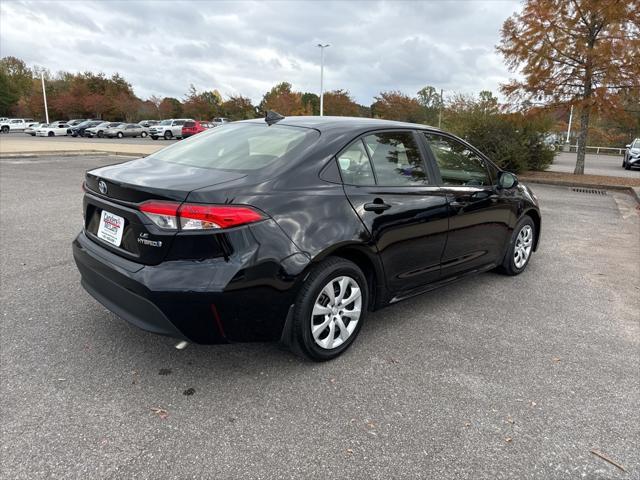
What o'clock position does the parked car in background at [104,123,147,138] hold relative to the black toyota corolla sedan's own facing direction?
The parked car in background is roughly at 10 o'clock from the black toyota corolla sedan.

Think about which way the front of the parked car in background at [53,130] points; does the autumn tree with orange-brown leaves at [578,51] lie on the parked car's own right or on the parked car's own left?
on the parked car's own left

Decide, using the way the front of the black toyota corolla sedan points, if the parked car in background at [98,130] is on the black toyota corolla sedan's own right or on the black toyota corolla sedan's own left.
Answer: on the black toyota corolla sedan's own left

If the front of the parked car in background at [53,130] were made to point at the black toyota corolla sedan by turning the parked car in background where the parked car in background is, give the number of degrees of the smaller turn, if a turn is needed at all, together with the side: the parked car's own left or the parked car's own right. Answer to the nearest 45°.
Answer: approximately 45° to the parked car's own left

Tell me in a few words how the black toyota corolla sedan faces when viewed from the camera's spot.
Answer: facing away from the viewer and to the right of the viewer

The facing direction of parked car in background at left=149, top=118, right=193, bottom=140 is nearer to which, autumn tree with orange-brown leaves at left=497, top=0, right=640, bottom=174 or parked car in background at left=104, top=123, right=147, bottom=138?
the autumn tree with orange-brown leaves

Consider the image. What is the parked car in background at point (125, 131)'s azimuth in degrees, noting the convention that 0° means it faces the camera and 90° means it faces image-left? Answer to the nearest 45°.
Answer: approximately 45°

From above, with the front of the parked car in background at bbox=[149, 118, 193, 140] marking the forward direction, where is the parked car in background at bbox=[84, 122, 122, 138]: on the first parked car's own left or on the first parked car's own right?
on the first parked car's own right
